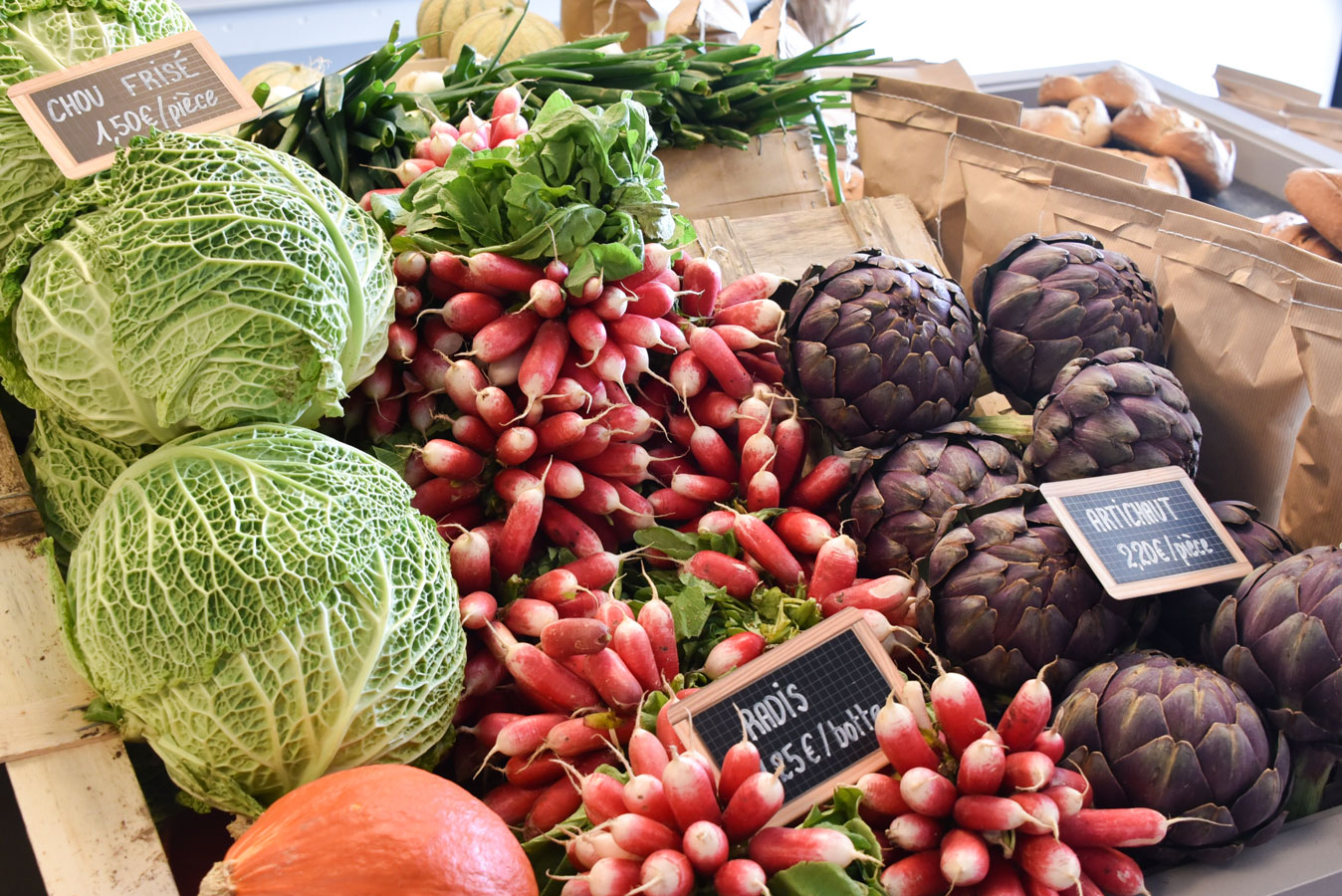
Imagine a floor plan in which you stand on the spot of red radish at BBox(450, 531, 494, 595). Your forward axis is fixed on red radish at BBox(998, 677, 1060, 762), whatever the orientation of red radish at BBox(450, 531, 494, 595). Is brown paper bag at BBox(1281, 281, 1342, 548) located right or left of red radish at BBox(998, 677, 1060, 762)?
left

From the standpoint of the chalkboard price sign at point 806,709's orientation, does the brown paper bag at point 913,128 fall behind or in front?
behind

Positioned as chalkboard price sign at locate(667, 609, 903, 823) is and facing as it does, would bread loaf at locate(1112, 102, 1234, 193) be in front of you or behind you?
behind

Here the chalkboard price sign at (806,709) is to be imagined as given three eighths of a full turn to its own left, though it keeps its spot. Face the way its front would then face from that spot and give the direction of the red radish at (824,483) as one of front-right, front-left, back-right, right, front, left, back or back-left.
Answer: front-left

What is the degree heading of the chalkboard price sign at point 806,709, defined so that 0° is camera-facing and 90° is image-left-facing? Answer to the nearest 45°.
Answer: approximately 0°

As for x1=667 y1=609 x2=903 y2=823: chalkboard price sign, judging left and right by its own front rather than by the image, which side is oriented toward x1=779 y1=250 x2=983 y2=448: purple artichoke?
back
